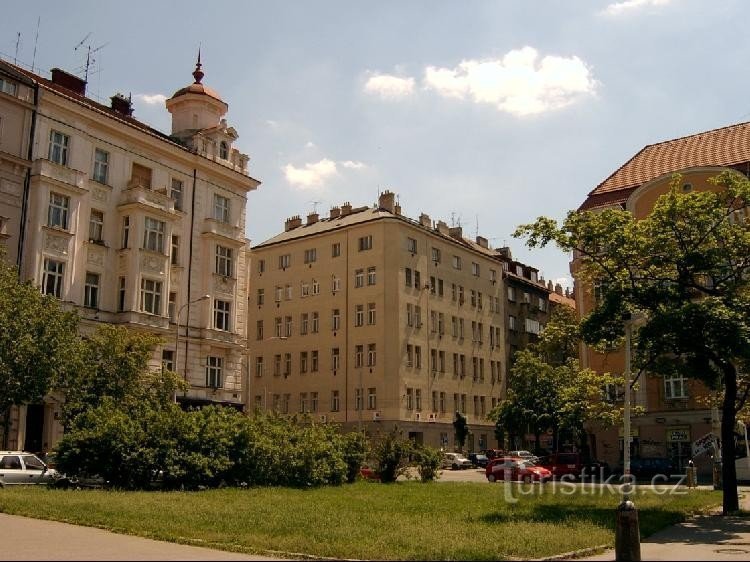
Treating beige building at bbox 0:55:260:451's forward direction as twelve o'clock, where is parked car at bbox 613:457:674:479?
The parked car is roughly at 11 o'clock from the beige building.

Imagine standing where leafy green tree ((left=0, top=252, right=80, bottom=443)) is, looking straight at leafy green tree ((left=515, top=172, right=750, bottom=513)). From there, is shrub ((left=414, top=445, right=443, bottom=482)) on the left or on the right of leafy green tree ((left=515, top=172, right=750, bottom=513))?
left

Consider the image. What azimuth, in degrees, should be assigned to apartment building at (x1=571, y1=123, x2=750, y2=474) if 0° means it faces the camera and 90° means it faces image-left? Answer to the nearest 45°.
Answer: approximately 45°

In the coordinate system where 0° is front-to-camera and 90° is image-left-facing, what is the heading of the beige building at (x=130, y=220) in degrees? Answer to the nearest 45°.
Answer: approximately 315°

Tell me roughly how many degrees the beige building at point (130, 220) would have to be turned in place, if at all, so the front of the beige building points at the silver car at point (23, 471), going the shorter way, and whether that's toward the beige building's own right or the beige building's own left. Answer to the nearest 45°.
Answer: approximately 45° to the beige building's own right
